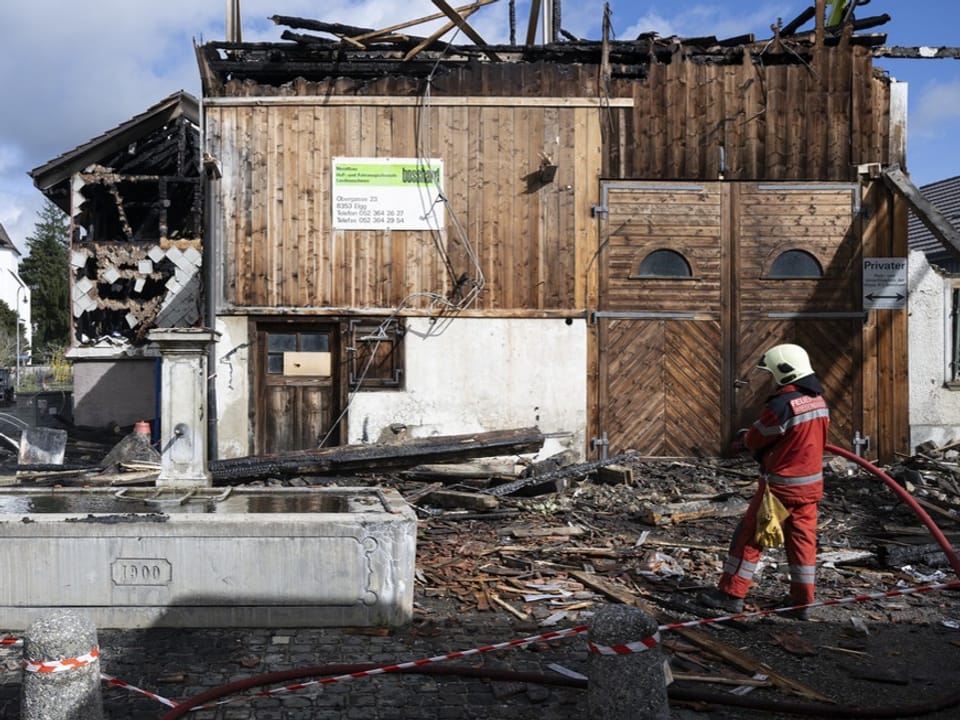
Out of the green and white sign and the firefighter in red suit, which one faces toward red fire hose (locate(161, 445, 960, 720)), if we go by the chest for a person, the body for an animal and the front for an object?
the green and white sign

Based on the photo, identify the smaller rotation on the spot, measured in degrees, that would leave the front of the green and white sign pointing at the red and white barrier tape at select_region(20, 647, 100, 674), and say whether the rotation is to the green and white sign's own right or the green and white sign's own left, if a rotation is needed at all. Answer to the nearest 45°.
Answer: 0° — it already faces it

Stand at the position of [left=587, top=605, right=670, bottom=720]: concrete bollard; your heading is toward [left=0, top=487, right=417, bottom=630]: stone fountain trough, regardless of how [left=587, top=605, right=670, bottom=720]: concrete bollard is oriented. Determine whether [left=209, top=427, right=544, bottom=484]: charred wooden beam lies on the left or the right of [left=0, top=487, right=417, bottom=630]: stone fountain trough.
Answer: right

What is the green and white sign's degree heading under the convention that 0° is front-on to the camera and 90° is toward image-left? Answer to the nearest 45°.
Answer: approximately 0°

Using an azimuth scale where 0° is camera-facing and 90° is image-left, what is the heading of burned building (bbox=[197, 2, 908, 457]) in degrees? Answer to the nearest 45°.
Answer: approximately 0°

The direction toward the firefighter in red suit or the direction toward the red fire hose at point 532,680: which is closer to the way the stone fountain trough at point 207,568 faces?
the red fire hose
